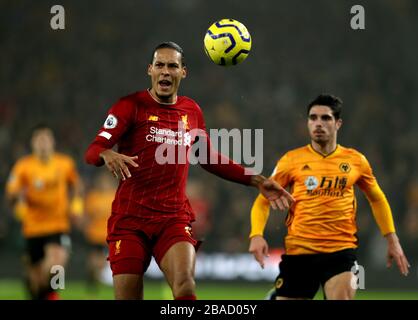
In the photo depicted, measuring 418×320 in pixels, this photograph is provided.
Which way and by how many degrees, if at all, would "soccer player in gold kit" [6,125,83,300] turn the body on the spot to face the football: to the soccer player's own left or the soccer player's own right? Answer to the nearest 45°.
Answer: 0° — they already face it

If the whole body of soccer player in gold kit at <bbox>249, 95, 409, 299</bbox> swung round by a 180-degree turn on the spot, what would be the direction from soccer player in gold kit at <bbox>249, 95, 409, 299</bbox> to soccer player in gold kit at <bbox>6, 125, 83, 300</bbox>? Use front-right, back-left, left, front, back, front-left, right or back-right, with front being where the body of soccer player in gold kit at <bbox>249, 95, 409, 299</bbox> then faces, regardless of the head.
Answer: front-left

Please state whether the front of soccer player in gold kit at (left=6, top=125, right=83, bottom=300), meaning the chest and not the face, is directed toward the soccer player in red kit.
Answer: yes

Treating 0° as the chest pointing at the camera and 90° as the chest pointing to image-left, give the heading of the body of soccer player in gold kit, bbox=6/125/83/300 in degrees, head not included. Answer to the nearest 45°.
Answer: approximately 0°

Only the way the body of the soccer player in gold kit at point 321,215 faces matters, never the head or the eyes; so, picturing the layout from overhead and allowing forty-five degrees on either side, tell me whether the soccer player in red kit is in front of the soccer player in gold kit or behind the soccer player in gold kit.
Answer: in front
